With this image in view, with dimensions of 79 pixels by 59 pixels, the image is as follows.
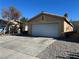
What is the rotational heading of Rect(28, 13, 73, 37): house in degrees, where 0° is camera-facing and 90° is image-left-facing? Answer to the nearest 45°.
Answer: approximately 0°
